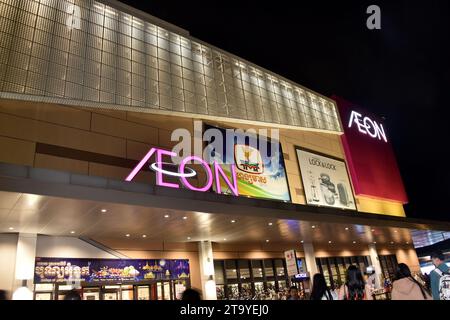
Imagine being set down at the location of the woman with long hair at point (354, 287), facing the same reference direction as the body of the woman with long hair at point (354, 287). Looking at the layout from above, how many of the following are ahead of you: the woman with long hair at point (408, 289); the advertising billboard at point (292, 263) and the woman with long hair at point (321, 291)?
1

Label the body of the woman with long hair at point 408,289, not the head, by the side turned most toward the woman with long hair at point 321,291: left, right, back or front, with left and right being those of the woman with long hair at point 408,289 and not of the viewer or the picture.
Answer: left

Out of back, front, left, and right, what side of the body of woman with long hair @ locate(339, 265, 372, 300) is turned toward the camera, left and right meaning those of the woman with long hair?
back

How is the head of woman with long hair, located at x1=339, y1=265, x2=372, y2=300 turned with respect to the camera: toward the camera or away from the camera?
away from the camera

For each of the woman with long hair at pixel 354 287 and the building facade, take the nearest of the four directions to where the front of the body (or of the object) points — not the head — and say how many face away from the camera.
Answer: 1

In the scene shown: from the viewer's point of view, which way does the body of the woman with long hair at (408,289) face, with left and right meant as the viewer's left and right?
facing away from the viewer

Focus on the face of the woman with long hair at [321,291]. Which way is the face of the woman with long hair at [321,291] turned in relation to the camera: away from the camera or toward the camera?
away from the camera

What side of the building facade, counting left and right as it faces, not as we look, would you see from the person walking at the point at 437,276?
front

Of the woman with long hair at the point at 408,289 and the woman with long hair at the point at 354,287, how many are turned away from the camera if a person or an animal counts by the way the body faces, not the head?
2

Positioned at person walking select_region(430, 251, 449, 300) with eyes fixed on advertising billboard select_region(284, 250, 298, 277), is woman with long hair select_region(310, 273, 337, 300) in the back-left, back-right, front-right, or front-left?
front-left

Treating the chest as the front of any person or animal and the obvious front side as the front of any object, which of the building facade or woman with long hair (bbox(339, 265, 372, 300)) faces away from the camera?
the woman with long hair

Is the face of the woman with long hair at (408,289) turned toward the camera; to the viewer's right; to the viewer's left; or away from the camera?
away from the camera

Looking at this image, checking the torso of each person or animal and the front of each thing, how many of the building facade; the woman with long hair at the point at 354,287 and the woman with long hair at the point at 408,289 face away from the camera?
2
